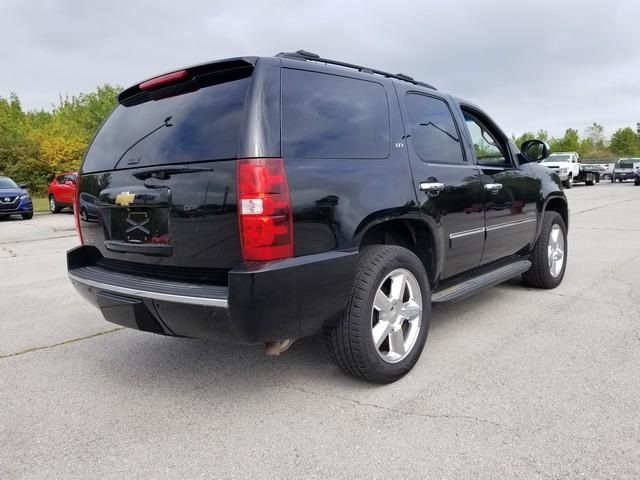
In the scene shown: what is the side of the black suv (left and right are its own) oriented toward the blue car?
left

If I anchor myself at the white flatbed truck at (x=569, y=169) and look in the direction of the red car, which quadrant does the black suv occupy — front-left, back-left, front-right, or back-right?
front-left

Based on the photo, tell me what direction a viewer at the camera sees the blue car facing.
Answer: facing the viewer and to the right of the viewer

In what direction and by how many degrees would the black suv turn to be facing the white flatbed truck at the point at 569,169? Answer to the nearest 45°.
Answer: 0° — it already faces it

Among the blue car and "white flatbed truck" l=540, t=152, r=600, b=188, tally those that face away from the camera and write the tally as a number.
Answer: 0

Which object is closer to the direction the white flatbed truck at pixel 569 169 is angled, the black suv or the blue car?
the blue car

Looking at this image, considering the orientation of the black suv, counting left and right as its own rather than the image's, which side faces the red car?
left

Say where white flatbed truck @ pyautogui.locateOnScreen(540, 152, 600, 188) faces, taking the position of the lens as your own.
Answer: facing the viewer and to the left of the viewer

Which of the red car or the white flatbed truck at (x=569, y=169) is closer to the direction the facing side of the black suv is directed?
the white flatbed truck

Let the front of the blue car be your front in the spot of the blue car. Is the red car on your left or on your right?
on your left

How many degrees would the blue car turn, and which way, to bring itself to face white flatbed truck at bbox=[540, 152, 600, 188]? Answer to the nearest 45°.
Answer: approximately 45° to its left

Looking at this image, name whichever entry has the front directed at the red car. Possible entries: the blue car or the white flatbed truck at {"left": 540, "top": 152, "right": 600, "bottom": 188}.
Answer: the white flatbed truck

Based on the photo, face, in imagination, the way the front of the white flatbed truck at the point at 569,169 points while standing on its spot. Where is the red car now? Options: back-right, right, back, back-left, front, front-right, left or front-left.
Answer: front

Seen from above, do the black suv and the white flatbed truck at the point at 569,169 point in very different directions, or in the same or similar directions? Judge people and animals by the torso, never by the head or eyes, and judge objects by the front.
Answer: very different directions

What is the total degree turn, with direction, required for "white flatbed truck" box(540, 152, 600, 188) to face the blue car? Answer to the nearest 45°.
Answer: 0° — it already faces it

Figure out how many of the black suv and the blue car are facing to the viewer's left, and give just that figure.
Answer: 0

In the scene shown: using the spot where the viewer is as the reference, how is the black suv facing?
facing away from the viewer and to the right of the viewer
